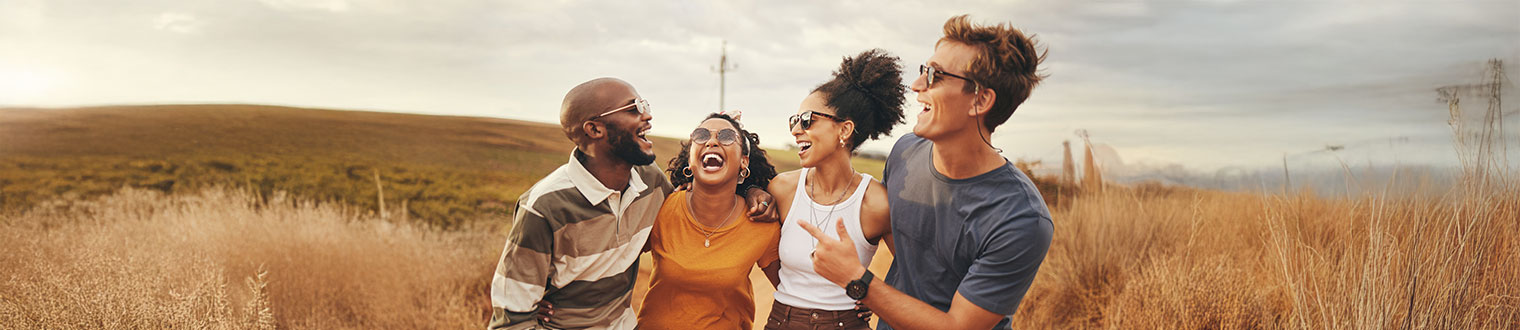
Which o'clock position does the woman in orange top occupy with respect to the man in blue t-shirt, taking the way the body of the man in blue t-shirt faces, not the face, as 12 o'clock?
The woman in orange top is roughly at 2 o'clock from the man in blue t-shirt.

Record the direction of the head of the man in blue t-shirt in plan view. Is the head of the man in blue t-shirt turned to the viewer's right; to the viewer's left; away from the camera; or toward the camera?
to the viewer's left

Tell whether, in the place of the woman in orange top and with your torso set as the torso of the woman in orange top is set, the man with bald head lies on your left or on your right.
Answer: on your right

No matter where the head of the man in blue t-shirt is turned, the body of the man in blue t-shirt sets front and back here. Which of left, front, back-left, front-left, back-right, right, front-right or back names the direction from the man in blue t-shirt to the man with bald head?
front-right

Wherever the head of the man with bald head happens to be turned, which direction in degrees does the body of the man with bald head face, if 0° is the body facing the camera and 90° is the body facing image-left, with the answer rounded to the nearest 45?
approximately 315°

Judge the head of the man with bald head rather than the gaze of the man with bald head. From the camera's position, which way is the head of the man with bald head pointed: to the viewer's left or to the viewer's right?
to the viewer's right

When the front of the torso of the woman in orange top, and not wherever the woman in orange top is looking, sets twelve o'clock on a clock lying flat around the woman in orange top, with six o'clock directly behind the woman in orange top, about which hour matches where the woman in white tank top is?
The woman in white tank top is roughly at 9 o'clock from the woman in orange top.

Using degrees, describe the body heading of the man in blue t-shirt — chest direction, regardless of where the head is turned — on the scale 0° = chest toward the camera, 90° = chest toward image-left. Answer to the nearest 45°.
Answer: approximately 45°

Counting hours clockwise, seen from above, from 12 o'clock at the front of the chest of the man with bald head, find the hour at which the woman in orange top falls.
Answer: The woman in orange top is roughly at 10 o'clock from the man with bald head.
